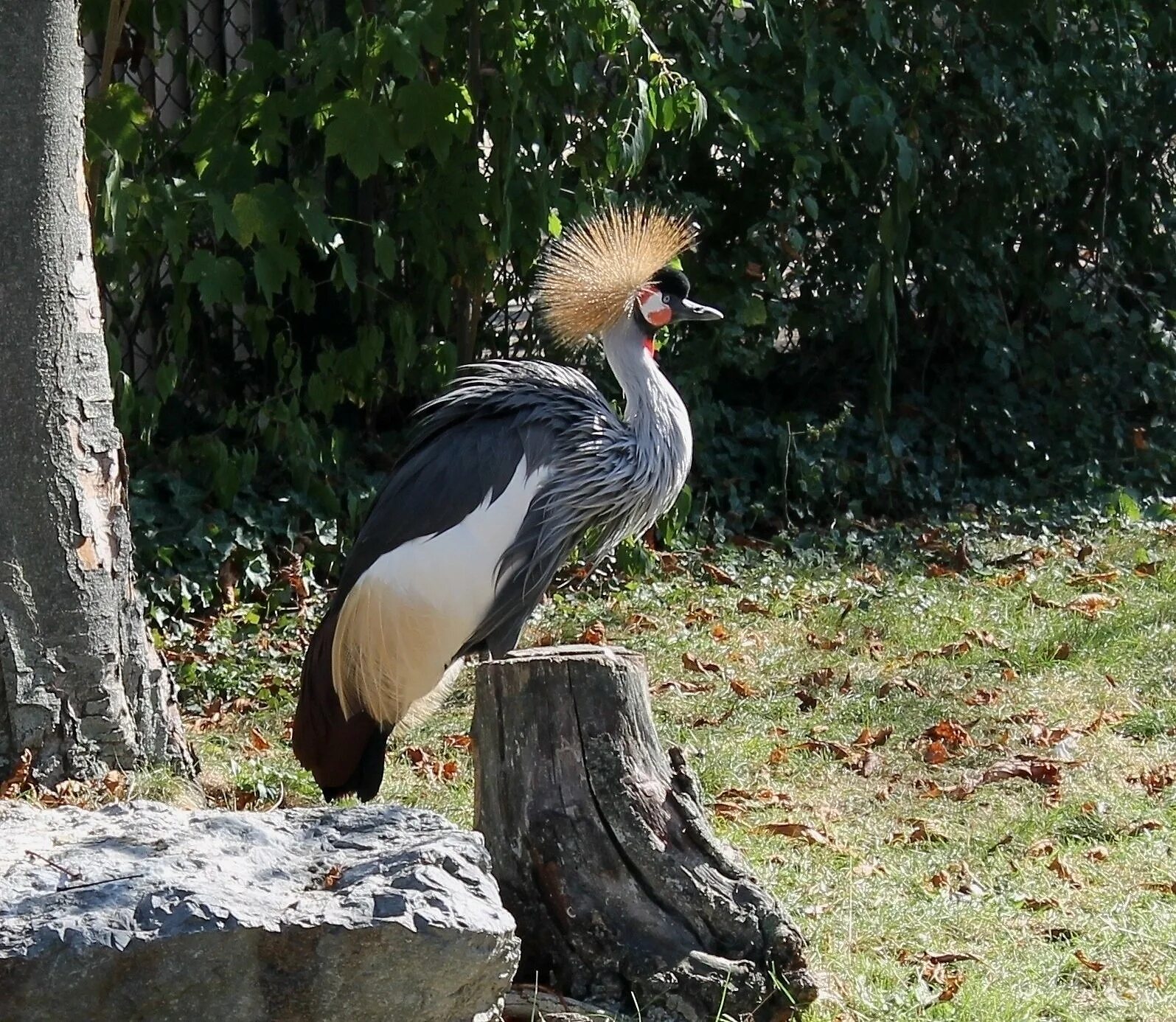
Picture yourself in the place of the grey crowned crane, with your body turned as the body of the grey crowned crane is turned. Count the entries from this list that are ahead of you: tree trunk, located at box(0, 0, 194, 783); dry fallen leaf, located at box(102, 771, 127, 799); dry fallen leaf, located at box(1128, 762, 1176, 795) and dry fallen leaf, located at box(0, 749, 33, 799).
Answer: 1

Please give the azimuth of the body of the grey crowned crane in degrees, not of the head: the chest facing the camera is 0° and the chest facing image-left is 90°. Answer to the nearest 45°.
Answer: approximately 270°

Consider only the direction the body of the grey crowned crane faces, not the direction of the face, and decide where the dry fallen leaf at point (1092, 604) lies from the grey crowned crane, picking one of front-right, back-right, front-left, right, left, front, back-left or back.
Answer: front-left

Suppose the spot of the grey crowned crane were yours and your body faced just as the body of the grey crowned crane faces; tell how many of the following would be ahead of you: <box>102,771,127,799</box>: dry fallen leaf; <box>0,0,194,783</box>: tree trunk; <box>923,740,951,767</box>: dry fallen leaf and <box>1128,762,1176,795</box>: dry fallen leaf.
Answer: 2

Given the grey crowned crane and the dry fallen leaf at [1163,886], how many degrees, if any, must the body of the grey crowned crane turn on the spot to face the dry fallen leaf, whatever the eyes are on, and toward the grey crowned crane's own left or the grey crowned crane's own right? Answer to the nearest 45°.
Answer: approximately 45° to the grey crowned crane's own right

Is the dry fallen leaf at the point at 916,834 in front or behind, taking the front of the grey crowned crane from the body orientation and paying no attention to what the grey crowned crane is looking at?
in front

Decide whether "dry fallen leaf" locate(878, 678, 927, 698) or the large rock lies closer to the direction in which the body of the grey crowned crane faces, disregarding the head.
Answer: the dry fallen leaf

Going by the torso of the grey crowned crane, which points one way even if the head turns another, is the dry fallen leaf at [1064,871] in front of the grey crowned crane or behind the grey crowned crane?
in front

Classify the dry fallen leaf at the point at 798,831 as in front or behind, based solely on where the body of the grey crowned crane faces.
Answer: in front

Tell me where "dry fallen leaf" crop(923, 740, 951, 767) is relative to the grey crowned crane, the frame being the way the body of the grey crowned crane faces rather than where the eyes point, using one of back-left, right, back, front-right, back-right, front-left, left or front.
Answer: front
